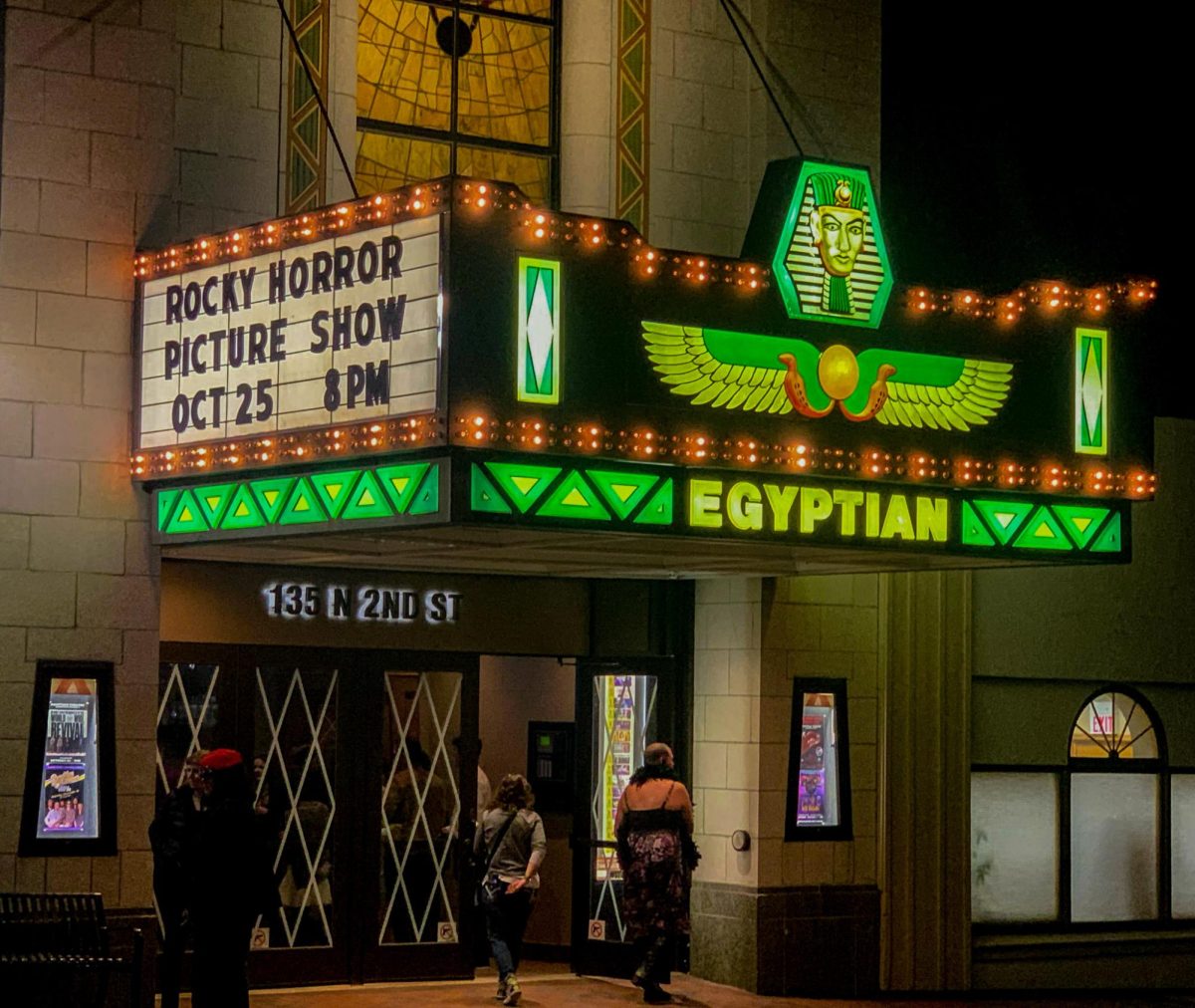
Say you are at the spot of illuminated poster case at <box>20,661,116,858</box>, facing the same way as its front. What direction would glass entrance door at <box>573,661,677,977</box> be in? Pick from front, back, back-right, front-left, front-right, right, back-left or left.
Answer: back-left

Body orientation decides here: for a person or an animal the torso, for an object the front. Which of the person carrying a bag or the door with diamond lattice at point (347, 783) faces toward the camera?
the door with diamond lattice

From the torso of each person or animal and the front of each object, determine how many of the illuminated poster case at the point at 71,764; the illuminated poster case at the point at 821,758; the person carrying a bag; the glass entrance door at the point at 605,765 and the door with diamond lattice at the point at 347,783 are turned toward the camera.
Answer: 4

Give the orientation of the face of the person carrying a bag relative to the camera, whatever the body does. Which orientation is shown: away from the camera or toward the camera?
away from the camera

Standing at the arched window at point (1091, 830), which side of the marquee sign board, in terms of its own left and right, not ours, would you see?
back

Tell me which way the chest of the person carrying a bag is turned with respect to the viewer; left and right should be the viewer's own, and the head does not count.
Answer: facing away from the viewer

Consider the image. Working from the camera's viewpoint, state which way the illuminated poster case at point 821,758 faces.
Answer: facing the viewer

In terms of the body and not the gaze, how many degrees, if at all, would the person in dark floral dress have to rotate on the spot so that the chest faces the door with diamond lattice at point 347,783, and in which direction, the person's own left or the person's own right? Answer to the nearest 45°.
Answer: approximately 90° to the person's own left

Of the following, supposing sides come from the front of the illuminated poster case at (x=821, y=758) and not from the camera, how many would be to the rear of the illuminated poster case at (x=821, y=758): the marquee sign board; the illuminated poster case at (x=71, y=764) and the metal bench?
0

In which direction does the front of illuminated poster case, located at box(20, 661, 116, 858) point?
toward the camera

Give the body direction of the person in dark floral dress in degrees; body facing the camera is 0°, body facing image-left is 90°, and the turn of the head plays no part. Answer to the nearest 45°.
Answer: approximately 180°

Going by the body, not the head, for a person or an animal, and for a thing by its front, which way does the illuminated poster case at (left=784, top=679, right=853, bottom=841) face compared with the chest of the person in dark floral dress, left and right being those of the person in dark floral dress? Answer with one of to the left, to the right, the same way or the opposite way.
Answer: the opposite way

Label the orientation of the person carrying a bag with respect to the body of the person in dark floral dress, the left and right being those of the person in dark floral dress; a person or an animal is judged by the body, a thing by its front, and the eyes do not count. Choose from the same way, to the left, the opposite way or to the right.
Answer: the same way

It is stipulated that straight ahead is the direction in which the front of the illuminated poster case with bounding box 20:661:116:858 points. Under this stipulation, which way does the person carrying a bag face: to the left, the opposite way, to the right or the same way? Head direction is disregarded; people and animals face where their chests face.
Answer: the opposite way

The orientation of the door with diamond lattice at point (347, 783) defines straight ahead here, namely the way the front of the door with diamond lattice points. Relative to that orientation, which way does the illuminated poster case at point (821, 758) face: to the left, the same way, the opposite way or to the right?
the same way

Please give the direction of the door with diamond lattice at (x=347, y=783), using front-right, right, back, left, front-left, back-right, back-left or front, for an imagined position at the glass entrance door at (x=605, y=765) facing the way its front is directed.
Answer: front-right

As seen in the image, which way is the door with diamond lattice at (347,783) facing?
toward the camera

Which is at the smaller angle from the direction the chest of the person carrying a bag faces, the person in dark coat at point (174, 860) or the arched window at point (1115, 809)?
the arched window
